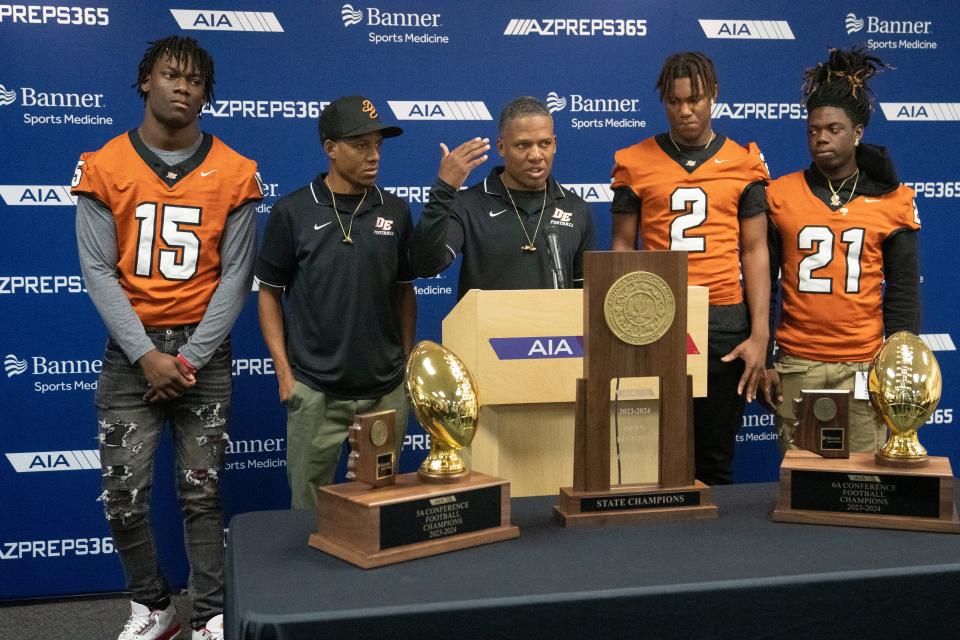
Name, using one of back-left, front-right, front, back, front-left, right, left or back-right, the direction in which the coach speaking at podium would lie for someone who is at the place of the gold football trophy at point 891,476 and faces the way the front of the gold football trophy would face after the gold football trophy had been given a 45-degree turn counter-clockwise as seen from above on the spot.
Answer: back

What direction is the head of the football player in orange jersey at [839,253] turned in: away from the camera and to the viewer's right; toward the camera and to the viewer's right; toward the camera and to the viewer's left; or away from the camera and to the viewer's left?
toward the camera and to the viewer's left

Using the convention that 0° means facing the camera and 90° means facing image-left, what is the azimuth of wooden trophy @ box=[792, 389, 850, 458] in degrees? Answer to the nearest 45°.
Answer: approximately 0°

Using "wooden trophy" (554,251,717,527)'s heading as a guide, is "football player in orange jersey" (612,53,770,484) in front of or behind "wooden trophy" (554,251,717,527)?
behind

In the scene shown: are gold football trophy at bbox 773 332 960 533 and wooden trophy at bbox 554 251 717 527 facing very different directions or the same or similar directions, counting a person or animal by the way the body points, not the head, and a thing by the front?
same or similar directions

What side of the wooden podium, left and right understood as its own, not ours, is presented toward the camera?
front

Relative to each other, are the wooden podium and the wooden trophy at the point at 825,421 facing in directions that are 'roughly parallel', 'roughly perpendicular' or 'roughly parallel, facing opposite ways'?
roughly parallel

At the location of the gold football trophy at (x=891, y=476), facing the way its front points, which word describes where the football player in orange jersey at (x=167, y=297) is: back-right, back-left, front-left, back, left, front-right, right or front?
right

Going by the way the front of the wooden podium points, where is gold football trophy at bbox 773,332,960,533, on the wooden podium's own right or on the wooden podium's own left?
on the wooden podium's own left

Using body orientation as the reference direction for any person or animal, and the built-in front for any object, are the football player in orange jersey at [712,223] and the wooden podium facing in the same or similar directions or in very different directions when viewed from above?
same or similar directions

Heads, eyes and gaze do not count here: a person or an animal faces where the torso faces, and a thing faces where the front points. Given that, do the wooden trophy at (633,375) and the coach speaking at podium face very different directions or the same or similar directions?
same or similar directions

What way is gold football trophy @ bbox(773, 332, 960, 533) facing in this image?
toward the camera

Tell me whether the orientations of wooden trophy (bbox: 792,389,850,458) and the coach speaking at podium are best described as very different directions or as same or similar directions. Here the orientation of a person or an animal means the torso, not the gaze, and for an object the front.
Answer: same or similar directions

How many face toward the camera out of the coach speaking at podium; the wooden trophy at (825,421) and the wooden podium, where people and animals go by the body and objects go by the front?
3
